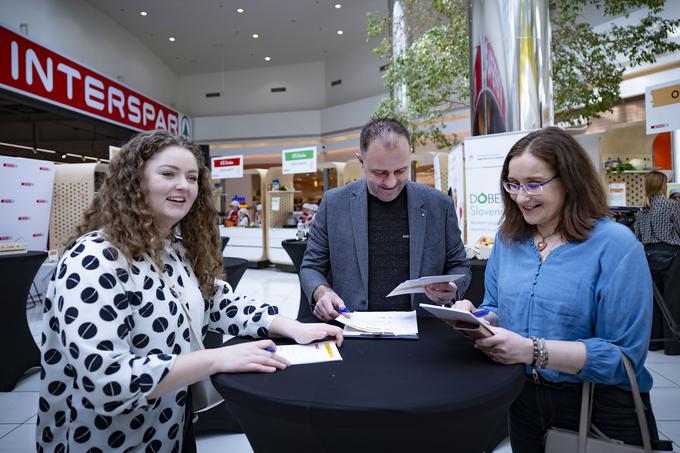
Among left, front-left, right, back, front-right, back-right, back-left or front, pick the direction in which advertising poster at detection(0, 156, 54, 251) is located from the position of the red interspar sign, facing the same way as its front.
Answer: front-right

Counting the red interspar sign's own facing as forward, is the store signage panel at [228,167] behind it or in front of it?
in front

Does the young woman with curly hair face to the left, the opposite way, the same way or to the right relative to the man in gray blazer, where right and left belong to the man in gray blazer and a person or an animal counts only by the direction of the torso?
to the left

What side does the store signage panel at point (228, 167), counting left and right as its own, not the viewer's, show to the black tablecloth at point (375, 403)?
front

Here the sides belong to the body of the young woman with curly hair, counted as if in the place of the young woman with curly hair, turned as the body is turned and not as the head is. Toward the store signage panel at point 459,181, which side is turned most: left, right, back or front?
left

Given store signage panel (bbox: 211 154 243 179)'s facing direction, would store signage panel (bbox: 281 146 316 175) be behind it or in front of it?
in front

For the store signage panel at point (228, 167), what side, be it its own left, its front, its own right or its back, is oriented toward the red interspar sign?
right

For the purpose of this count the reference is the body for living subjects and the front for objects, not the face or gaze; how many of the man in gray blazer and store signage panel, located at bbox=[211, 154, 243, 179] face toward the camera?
2

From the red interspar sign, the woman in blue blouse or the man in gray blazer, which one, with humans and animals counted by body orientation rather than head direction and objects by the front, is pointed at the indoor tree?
the red interspar sign

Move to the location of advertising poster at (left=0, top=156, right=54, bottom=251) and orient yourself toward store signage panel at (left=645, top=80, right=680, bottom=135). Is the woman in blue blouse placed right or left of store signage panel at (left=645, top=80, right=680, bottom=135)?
right

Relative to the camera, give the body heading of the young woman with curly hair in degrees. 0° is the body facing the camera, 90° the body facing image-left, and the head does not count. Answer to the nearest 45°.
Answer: approximately 315°

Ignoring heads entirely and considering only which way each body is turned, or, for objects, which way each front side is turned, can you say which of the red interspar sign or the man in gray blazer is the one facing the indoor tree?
the red interspar sign

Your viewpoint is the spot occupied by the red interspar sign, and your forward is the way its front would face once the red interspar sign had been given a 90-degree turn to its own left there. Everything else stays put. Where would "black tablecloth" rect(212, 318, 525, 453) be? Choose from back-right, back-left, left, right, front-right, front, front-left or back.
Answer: back-right

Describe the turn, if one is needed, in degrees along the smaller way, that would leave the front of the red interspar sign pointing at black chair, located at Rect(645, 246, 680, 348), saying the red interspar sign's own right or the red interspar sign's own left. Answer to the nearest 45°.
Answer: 0° — it already faces it

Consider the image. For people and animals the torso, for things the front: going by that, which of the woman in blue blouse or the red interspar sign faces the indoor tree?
the red interspar sign

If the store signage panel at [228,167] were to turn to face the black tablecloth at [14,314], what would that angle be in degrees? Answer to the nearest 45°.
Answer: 0° — it already faces it

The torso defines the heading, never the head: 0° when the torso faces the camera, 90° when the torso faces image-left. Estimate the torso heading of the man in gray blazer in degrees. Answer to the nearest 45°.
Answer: approximately 0°

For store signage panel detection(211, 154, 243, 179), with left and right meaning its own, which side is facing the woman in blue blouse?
front

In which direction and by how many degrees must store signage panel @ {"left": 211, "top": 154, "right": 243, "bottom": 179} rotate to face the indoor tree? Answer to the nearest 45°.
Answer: approximately 45° to its left
